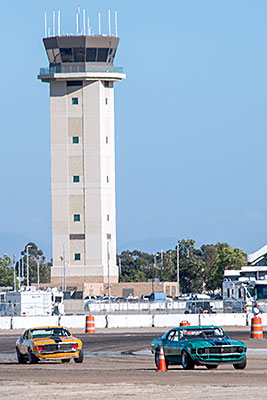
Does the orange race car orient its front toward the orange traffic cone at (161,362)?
yes

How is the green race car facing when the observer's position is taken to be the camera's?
facing the viewer and to the right of the viewer

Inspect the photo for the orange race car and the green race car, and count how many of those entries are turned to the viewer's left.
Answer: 0

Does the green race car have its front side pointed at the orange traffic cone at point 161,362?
no

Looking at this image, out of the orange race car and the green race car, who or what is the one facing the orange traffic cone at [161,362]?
the orange race car

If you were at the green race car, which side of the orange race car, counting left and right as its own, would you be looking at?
front

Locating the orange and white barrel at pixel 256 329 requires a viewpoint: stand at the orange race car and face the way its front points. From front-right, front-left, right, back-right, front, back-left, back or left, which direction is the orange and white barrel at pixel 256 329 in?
left

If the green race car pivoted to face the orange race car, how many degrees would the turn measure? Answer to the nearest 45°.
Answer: approximately 180°

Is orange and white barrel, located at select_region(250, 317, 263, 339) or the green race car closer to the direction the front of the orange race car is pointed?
the green race car

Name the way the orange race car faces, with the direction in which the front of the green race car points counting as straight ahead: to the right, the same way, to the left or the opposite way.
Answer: the same way
